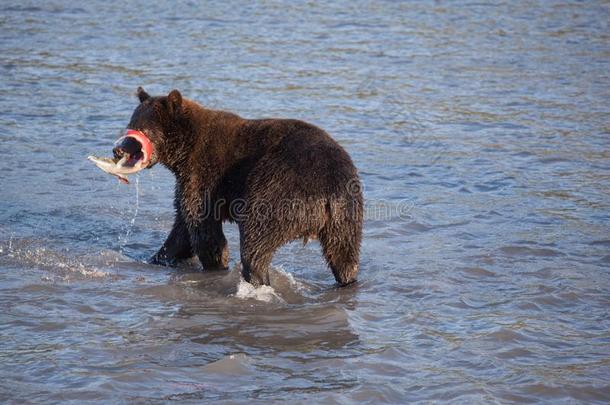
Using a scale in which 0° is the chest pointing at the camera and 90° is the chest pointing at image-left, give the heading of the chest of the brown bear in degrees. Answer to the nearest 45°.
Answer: approximately 135°

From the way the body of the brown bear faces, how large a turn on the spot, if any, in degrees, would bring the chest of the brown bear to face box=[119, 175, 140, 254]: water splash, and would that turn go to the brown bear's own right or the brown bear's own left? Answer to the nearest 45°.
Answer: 0° — it already faces it
